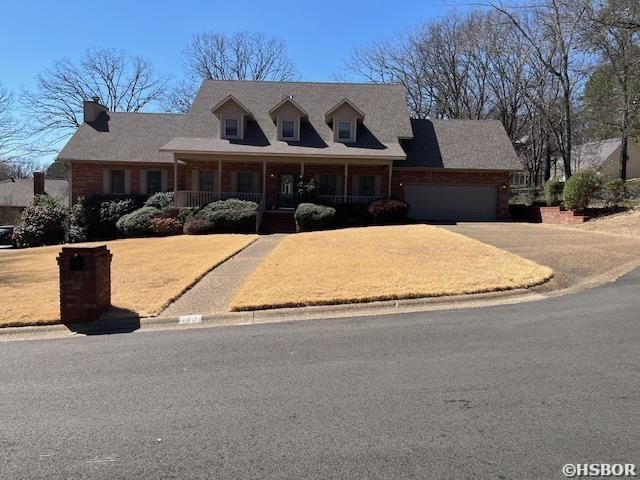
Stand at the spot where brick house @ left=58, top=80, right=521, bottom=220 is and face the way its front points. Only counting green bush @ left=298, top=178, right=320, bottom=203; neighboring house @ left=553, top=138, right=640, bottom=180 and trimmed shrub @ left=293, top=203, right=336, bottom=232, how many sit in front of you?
2

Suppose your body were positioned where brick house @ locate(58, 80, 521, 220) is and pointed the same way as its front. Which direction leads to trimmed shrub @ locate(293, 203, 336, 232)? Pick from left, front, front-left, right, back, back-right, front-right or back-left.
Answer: front

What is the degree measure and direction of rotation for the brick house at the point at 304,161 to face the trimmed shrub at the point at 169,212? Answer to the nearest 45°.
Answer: approximately 45° to its right

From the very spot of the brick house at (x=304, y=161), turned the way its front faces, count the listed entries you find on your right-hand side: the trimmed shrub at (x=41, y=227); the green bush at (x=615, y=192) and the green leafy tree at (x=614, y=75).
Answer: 1

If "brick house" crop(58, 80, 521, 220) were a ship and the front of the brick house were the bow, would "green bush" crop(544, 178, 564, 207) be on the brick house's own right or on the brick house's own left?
on the brick house's own left

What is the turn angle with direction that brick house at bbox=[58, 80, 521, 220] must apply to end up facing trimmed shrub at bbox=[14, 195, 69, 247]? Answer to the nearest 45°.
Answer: approximately 90° to its right

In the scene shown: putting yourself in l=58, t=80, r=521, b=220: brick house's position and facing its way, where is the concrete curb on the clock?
The concrete curb is roughly at 12 o'clock from the brick house.

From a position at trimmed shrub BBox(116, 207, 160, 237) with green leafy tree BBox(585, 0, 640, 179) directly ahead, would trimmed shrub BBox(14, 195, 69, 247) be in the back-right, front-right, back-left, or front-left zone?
back-left

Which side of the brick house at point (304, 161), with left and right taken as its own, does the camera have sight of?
front

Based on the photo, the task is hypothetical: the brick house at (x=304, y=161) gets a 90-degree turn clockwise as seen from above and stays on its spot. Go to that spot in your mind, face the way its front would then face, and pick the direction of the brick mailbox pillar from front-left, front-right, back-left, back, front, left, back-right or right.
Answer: left

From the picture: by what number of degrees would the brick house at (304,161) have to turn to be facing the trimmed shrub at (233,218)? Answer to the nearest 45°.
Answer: approximately 45° to its right
